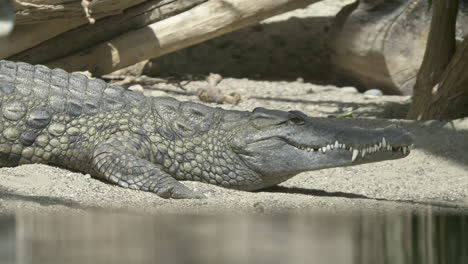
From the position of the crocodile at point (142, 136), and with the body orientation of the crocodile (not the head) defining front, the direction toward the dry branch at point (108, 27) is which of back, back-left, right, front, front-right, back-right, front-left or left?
left

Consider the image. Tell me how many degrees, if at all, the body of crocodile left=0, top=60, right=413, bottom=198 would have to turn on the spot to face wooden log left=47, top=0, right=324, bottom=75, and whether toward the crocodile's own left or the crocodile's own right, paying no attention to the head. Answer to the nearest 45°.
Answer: approximately 90° to the crocodile's own left

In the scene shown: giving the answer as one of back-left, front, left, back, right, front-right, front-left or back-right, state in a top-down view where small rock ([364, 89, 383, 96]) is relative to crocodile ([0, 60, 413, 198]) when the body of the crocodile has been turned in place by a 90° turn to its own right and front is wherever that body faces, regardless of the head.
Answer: back-left

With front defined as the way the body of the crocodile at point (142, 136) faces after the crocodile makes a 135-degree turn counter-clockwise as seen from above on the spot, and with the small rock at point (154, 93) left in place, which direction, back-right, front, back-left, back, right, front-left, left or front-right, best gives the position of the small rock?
front-right

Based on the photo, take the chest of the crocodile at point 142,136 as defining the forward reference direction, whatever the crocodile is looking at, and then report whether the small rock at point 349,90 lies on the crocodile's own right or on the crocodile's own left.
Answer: on the crocodile's own left

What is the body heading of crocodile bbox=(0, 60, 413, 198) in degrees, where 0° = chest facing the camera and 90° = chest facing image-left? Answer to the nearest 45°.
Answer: approximately 270°

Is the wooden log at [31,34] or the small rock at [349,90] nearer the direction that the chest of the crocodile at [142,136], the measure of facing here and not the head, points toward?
the small rock

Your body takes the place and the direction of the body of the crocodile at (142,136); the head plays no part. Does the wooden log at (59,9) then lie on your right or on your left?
on your left

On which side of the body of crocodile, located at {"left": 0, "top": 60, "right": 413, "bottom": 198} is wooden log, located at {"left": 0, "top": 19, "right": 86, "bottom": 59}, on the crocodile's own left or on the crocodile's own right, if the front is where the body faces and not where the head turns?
on the crocodile's own left
